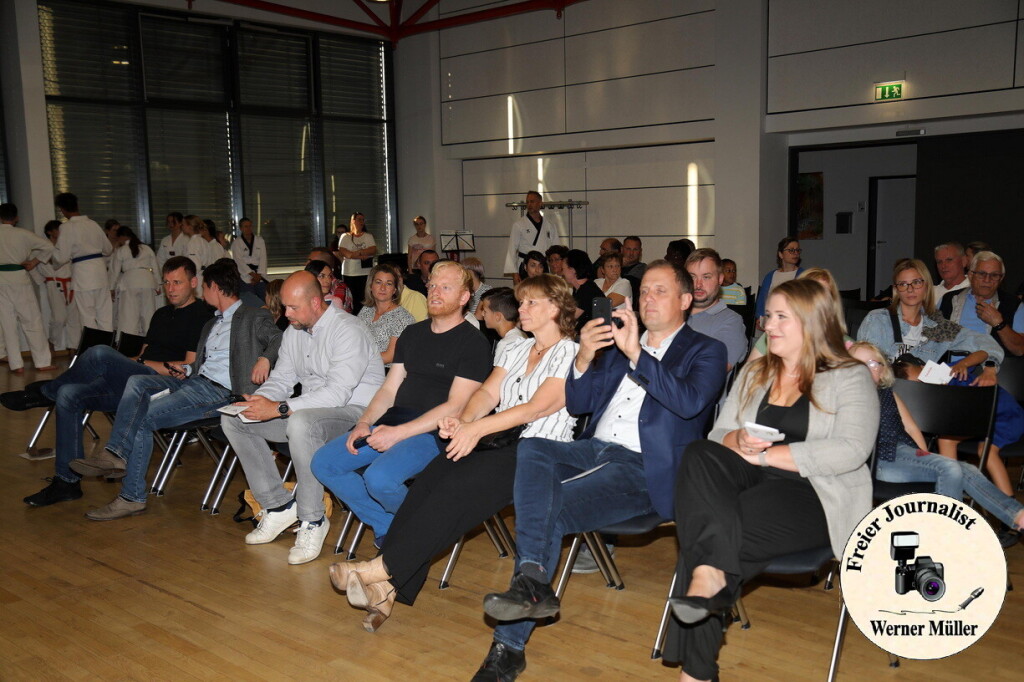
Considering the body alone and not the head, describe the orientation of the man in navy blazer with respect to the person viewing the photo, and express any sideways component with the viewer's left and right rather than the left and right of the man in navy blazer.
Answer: facing the viewer and to the left of the viewer

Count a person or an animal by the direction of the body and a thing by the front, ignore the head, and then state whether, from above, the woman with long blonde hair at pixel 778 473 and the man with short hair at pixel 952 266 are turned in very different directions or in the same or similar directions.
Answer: same or similar directions

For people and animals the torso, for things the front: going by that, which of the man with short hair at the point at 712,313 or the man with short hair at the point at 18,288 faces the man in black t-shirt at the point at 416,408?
the man with short hair at the point at 712,313

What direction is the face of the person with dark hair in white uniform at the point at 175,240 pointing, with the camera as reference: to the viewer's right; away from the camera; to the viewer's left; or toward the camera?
toward the camera

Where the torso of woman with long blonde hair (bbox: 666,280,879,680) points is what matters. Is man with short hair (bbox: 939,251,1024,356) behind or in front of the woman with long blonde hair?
behind

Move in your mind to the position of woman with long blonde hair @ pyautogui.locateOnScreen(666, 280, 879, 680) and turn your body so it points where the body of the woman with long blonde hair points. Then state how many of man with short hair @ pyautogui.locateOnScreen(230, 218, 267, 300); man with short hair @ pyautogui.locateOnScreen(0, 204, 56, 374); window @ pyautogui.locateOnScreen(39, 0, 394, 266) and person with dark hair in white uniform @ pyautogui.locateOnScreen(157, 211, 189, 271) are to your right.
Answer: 4

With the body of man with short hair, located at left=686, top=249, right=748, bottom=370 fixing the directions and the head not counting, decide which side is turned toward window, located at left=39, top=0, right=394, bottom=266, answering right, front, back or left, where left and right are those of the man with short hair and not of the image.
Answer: right

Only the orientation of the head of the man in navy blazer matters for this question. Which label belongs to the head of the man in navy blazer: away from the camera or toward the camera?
toward the camera

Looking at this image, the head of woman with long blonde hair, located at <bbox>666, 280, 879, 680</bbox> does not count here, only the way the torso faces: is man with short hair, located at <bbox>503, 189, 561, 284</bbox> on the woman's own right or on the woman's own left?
on the woman's own right

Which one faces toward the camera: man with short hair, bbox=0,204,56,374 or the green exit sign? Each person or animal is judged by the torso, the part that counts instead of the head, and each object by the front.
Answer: the green exit sign

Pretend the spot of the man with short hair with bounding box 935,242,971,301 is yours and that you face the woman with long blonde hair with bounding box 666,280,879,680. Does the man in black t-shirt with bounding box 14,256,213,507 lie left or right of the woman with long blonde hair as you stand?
right

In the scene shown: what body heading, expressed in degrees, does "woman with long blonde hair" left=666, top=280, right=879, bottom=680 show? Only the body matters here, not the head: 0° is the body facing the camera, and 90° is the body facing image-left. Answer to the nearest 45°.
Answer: approximately 45°

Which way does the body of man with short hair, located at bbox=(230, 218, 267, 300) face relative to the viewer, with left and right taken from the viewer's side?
facing the viewer

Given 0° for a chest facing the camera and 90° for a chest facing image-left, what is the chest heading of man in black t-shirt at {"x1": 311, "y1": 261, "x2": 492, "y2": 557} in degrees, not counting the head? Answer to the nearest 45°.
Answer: approximately 45°

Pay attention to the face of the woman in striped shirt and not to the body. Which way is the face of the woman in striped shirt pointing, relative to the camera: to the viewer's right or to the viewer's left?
to the viewer's left
